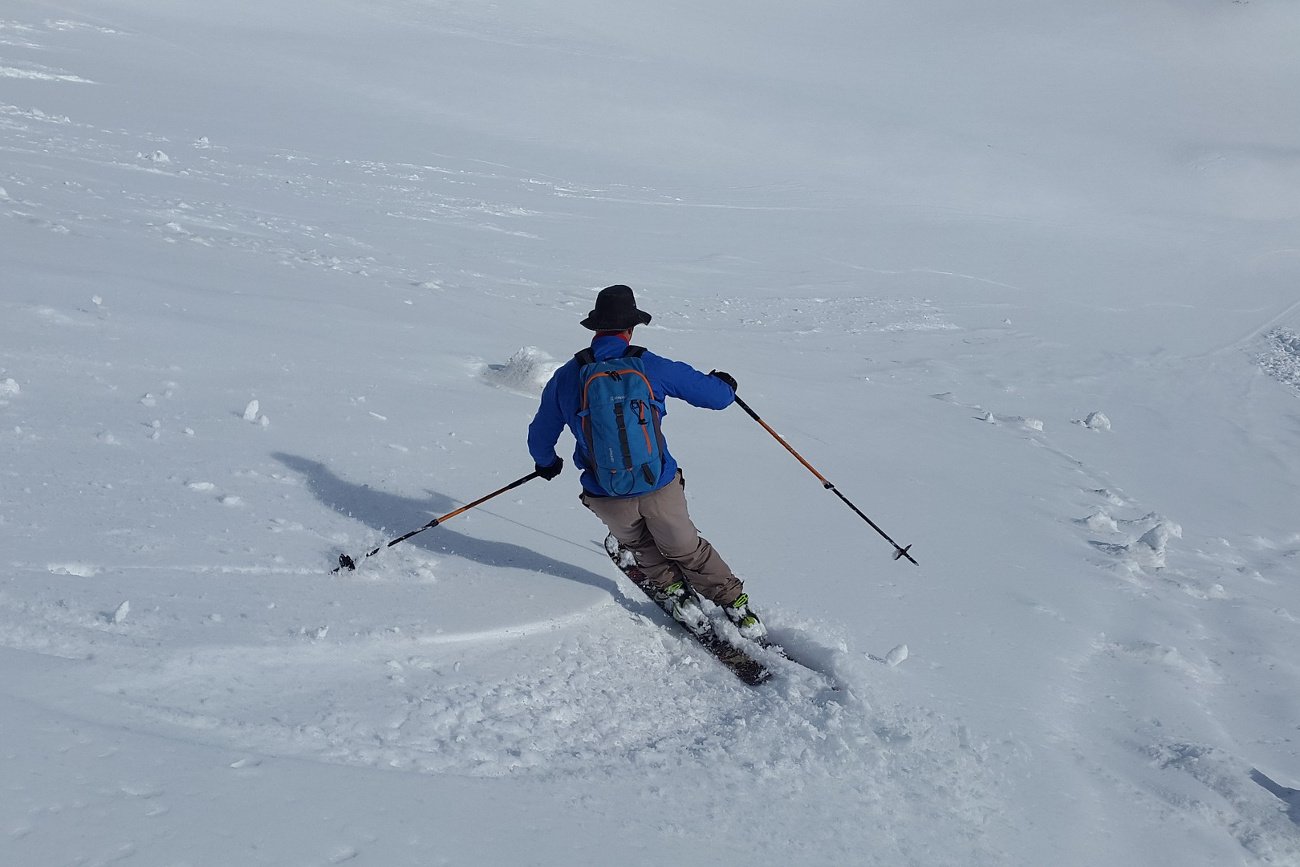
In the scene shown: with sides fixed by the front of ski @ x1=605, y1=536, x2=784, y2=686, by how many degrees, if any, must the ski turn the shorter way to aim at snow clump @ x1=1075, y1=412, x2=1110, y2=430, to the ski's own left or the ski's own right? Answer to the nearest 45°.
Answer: approximately 90° to the ski's own right

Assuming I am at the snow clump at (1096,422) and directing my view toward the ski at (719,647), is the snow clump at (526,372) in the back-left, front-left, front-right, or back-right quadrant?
front-right

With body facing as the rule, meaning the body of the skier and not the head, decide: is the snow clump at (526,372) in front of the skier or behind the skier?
in front

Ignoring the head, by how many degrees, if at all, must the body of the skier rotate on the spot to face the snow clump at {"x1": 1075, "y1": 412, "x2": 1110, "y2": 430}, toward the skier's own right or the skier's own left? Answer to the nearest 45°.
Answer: approximately 45° to the skier's own right

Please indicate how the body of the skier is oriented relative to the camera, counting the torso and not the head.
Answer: away from the camera

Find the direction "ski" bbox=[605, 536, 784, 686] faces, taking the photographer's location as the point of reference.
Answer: facing away from the viewer and to the left of the viewer

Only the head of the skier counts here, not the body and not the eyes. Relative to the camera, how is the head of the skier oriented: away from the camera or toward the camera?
away from the camera

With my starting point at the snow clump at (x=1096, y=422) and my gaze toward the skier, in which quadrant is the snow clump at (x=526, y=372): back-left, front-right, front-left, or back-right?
front-right
